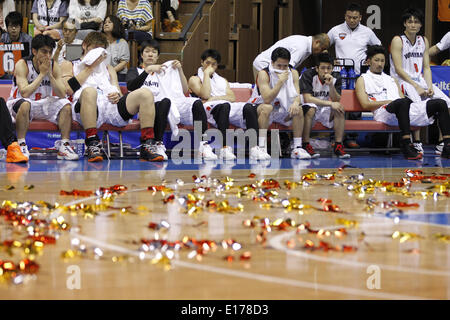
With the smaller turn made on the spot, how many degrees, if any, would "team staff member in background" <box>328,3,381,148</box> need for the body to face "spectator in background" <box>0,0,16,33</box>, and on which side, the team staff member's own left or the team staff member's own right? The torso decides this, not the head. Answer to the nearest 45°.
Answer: approximately 90° to the team staff member's own right

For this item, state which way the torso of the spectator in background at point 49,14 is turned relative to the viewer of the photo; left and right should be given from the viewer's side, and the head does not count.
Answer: facing the viewer

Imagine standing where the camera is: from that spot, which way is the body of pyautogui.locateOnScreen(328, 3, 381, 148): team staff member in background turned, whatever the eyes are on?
toward the camera

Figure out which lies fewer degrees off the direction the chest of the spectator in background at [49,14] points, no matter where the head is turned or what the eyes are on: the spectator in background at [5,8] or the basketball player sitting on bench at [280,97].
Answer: the basketball player sitting on bench

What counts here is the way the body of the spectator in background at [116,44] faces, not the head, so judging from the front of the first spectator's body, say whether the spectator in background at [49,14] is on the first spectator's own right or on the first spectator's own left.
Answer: on the first spectator's own right

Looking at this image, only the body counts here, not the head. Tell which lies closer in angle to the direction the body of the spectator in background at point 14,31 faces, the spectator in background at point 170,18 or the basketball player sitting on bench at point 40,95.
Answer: the basketball player sitting on bench

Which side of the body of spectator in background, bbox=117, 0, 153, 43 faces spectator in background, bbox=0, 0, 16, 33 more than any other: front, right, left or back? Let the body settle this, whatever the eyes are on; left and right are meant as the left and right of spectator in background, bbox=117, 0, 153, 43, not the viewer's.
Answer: right

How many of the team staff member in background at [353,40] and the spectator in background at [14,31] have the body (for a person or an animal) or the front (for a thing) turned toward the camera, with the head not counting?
2

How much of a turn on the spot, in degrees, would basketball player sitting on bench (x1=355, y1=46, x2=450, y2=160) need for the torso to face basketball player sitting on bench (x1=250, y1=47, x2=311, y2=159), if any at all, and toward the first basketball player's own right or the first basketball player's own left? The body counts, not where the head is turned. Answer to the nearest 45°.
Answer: approximately 90° to the first basketball player's own right

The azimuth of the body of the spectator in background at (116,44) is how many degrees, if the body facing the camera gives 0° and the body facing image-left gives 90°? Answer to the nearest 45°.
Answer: approximately 45°

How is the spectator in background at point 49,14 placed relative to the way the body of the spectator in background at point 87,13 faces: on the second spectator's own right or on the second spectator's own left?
on the second spectator's own right

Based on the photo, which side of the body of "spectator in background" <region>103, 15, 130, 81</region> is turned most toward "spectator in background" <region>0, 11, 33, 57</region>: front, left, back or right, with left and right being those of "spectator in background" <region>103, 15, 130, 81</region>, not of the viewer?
right

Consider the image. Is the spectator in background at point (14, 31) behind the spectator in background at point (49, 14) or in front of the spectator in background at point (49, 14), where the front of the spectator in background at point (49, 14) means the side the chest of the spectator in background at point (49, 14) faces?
in front
